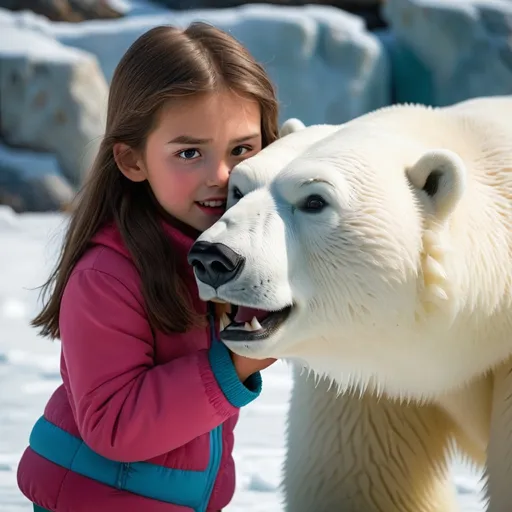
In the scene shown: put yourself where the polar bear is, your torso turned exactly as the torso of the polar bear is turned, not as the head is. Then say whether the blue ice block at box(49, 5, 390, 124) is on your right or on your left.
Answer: on your right

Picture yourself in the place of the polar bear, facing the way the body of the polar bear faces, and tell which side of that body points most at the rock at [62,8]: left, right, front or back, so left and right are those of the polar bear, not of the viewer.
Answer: right

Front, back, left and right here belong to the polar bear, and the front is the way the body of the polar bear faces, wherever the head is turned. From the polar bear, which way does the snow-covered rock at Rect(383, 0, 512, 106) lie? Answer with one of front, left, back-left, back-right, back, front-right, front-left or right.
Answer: back-right

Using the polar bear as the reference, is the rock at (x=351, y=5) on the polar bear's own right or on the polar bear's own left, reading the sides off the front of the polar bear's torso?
on the polar bear's own right

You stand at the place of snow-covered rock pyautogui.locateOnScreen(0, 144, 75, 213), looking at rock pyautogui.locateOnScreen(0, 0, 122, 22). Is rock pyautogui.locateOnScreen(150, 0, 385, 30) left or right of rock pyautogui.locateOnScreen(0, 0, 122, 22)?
right

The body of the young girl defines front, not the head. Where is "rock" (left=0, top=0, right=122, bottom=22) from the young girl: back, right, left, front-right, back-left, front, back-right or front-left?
back-left

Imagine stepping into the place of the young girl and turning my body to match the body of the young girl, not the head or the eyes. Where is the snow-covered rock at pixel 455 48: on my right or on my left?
on my left

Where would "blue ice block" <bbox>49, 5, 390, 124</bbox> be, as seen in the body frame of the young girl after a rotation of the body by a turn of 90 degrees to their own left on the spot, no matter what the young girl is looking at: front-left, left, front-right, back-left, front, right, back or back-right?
front-left

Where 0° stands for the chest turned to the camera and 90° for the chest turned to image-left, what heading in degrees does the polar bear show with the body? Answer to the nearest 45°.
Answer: approximately 45°

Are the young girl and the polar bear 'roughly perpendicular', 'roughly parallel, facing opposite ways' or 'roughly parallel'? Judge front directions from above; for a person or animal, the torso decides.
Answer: roughly perpendicular

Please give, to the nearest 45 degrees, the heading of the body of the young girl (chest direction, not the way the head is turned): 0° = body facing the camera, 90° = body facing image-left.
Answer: approximately 315°

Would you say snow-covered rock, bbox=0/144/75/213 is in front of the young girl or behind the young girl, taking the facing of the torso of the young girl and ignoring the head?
behind
